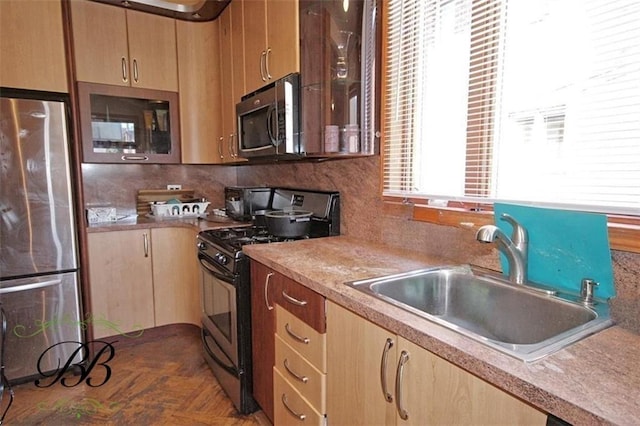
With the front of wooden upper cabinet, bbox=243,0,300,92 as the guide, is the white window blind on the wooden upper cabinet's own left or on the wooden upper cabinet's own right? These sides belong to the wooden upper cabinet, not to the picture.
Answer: on the wooden upper cabinet's own left

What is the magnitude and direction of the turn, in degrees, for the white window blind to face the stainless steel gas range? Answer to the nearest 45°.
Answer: approximately 45° to its right

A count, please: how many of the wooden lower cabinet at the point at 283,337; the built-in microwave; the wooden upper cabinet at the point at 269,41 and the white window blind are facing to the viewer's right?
0

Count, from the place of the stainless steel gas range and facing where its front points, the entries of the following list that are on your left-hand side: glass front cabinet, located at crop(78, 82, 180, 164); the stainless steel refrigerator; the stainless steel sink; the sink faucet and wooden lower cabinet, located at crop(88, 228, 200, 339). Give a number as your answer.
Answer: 2

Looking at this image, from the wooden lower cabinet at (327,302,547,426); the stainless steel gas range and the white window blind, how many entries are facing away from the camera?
0

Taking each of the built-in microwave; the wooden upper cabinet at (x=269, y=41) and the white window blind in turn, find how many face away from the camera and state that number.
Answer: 0

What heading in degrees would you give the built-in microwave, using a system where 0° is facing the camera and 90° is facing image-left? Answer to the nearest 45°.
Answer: approximately 45°

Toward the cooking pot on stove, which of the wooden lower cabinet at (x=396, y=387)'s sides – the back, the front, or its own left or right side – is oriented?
right

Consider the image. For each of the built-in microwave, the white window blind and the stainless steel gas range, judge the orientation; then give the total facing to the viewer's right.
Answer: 0

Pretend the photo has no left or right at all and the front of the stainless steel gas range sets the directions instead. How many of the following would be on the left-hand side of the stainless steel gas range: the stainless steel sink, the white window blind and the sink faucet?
3

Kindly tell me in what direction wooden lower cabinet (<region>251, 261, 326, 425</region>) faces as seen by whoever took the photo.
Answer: facing the viewer and to the left of the viewer
